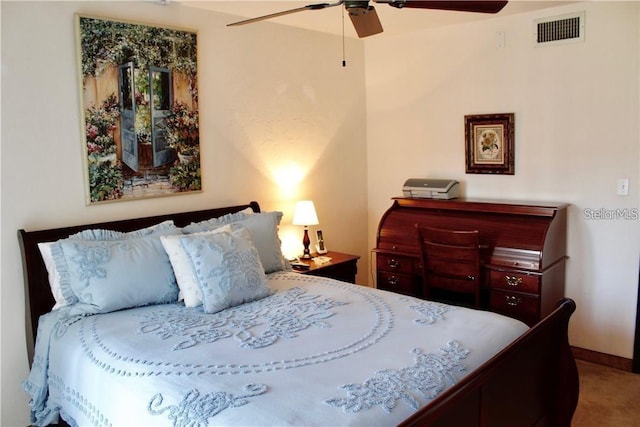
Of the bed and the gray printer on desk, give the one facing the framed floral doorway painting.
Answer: the gray printer on desk

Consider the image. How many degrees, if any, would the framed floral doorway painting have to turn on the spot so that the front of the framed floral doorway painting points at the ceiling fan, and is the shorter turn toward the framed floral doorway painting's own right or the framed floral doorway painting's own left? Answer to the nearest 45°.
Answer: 0° — it already faces it

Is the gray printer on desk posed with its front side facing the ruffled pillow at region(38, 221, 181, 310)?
yes

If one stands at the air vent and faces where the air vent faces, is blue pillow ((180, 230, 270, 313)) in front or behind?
in front

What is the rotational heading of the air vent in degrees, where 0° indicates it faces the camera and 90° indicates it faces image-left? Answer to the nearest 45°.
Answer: approximately 45°

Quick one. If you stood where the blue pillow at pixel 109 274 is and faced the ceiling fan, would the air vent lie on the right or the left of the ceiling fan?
left

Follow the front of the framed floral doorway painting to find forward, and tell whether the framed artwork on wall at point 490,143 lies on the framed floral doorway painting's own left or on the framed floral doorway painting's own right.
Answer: on the framed floral doorway painting's own left

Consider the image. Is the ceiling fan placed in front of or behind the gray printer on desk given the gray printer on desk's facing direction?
in front

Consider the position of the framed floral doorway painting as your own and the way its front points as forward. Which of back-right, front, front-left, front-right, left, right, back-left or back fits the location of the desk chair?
front-left

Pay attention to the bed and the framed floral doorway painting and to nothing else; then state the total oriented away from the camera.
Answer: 0

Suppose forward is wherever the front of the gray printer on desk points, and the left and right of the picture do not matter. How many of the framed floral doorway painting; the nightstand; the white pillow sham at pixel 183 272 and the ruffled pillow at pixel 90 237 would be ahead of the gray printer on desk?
4

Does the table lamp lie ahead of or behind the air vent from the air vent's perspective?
ahead

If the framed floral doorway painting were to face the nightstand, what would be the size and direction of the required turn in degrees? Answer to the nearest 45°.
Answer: approximately 45° to its left

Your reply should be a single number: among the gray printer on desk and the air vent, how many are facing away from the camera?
0

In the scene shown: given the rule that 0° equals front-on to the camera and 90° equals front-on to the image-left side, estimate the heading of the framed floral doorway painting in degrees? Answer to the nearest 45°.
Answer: approximately 315°

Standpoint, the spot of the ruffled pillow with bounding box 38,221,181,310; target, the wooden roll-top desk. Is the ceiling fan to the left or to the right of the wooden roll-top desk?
right
